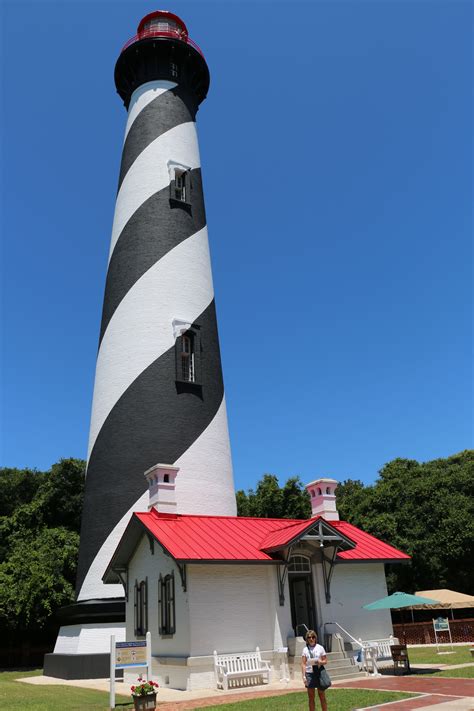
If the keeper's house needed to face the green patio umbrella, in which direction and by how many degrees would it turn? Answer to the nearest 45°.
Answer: approximately 45° to its left

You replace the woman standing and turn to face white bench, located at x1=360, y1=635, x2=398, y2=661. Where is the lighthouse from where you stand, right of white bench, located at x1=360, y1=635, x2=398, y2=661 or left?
left

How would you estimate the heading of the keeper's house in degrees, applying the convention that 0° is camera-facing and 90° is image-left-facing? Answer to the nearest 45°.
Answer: approximately 315°

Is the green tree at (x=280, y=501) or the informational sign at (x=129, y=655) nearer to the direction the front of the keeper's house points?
the informational sign

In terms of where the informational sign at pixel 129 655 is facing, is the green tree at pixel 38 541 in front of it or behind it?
behind

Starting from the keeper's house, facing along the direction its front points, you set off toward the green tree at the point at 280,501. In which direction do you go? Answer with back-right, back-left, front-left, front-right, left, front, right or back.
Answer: back-left

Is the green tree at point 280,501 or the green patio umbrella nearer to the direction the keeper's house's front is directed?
the green patio umbrella

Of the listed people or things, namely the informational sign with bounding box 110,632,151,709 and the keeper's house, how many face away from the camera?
0

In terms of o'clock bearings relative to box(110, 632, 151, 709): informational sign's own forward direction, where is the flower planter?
The flower planter is roughly at 12 o'clock from the informational sign.

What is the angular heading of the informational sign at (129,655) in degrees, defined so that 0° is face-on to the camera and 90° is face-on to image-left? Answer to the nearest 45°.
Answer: approximately 0°

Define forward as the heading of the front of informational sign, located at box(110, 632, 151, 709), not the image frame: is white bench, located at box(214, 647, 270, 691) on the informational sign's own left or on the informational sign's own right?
on the informational sign's own left
